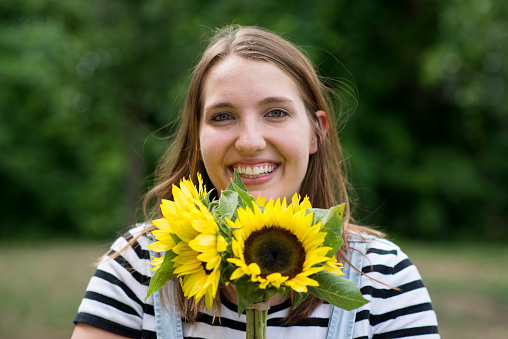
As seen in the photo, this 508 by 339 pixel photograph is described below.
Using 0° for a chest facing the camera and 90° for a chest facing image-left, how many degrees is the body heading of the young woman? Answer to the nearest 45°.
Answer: approximately 0°
